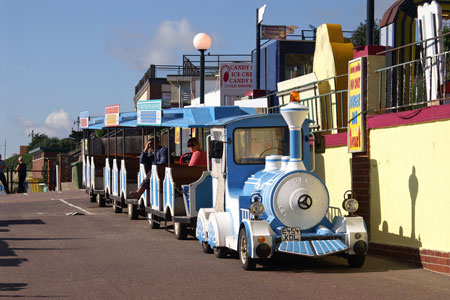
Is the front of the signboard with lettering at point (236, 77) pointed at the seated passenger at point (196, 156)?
yes

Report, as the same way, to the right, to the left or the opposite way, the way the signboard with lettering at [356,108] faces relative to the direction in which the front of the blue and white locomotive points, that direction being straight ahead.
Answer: to the right

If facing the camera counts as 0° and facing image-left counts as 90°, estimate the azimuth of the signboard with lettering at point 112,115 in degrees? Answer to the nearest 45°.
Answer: approximately 45°

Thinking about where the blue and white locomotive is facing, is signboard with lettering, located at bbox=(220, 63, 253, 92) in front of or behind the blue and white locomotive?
behind

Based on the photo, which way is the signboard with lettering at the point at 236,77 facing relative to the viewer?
toward the camera

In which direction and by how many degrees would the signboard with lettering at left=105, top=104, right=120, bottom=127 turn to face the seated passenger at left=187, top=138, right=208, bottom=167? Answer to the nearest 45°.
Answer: approximately 45° to its left

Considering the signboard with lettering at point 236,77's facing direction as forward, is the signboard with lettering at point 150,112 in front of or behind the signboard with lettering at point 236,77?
in front

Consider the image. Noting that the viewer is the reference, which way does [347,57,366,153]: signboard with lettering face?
facing the viewer and to the left of the viewer

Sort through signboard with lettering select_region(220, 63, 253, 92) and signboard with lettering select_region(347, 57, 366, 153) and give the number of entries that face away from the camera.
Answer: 0

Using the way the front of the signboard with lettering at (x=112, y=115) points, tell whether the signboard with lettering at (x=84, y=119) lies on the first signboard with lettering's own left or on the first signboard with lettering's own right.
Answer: on the first signboard with lettering's own right

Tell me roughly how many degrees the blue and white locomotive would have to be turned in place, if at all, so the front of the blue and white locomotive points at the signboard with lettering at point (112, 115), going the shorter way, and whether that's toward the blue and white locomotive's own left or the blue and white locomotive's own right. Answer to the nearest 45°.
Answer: approximately 180°

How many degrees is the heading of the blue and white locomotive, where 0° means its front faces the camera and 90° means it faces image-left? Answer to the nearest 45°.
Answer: approximately 315°

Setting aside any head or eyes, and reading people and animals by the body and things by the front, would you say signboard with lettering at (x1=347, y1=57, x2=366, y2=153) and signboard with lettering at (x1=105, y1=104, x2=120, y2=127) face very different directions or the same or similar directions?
same or similar directions

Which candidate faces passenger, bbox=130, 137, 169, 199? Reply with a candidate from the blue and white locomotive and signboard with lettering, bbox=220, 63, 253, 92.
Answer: the signboard with lettering

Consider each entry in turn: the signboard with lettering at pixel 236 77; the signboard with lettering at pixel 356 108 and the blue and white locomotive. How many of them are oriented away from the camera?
0

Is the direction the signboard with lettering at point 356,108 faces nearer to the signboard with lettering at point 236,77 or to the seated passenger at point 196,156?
the seated passenger

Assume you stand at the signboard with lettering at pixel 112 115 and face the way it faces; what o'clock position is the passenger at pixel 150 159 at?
The passenger is roughly at 10 o'clock from the signboard with lettering.
